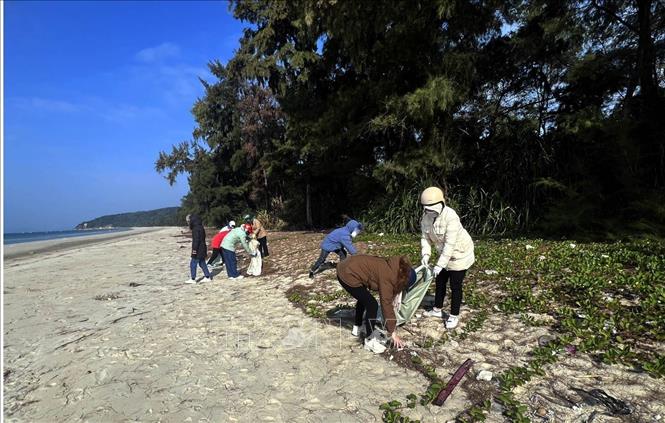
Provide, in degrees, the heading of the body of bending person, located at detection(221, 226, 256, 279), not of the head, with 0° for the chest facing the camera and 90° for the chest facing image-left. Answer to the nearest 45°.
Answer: approximately 270°

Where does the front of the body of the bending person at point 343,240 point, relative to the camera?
to the viewer's right

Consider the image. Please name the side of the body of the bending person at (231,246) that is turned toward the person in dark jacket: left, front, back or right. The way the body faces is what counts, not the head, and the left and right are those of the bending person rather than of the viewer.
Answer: back

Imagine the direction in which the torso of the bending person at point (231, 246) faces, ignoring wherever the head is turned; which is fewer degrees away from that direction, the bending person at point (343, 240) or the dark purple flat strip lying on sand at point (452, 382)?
the bending person

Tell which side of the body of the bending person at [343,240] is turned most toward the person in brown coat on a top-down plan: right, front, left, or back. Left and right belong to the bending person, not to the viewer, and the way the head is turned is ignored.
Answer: right

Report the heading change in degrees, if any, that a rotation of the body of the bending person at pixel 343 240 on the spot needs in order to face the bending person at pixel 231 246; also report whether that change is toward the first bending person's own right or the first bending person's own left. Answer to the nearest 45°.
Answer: approximately 180°

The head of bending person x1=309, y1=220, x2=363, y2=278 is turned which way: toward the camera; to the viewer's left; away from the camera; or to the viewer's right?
to the viewer's right

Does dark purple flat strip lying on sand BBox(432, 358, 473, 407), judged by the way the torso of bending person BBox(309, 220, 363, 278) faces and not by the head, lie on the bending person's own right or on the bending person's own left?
on the bending person's own right

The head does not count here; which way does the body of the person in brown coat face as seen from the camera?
to the viewer's right

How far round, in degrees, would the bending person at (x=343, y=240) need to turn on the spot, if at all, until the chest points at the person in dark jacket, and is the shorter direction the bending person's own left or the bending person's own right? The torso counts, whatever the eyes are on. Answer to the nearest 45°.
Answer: approximately 180°

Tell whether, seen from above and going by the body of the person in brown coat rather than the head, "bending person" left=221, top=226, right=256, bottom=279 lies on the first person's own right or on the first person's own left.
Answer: on the first person's own left

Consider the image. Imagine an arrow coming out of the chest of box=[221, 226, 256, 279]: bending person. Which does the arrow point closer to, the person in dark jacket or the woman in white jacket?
the woman in white jacket
